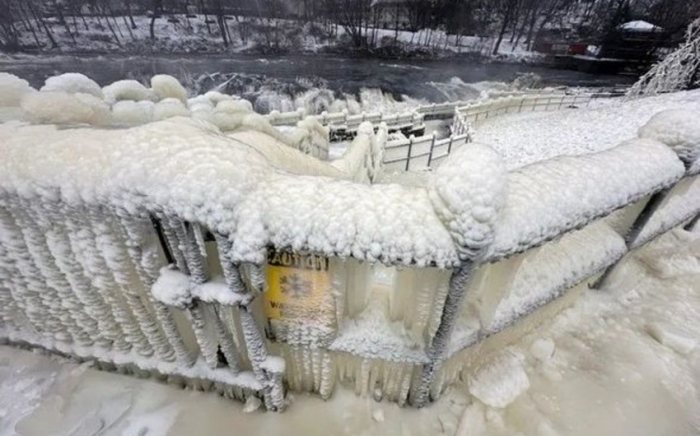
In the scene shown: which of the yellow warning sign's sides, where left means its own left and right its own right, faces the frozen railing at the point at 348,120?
back

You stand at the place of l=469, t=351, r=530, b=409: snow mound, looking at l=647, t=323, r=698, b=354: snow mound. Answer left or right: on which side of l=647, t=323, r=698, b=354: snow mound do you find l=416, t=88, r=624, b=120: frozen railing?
left

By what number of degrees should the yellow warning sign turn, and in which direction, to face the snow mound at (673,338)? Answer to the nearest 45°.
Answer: approximately 90° to its left

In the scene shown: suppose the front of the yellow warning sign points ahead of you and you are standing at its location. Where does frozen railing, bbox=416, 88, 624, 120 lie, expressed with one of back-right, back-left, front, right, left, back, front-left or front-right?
back-left

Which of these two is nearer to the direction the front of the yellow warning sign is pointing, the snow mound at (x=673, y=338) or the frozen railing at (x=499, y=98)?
the snow mound

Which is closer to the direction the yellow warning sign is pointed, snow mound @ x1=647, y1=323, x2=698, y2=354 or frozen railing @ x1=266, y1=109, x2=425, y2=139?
the snow mound

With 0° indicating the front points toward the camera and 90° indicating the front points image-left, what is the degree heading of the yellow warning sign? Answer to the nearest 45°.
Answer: approximately 0°

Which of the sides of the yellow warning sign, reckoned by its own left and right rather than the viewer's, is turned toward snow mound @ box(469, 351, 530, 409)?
left

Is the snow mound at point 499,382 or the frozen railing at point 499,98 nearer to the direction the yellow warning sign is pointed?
the snow mound
